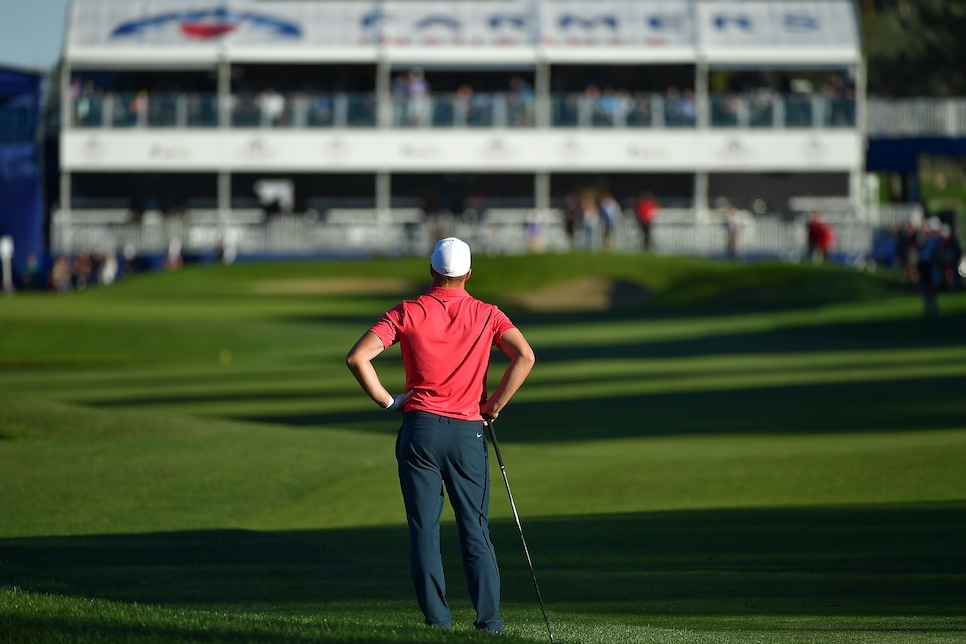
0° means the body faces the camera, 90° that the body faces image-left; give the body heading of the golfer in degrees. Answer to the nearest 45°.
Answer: approximately 180°

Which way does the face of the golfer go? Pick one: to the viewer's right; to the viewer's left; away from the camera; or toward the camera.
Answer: away from the camera

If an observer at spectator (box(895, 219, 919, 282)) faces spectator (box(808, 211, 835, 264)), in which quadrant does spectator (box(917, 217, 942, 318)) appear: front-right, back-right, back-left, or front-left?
back-left

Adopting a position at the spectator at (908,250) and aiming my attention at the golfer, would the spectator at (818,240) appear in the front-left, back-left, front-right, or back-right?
back-right

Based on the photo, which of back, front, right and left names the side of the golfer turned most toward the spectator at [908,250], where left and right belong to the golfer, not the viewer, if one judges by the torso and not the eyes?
front

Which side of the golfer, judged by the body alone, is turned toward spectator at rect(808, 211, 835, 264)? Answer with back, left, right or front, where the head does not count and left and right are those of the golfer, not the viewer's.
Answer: front

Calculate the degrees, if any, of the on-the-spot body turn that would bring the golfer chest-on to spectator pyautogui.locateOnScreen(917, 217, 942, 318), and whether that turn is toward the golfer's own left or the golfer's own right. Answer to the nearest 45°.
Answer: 0° — they already face them
